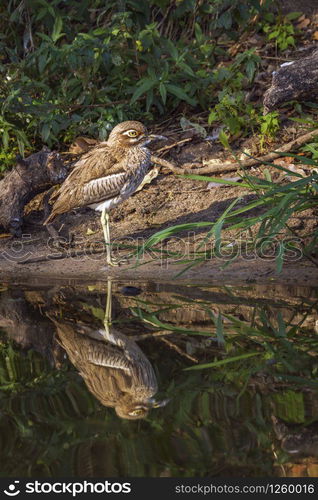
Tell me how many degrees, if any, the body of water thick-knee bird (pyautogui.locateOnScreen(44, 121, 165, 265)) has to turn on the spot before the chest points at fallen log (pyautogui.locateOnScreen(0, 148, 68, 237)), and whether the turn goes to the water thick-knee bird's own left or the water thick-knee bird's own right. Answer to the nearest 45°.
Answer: approximately 135° to the water thick-knee bird's own left

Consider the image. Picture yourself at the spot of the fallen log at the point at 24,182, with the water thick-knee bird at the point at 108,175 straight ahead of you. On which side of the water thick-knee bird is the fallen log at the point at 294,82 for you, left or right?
left

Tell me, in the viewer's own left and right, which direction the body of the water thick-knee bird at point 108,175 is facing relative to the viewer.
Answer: facing to the right of the viewer

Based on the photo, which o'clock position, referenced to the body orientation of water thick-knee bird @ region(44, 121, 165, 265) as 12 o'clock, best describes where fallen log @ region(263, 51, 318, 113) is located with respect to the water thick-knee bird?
The fallen log is roughly at 11 o'clock from the water thick-knee bird.
